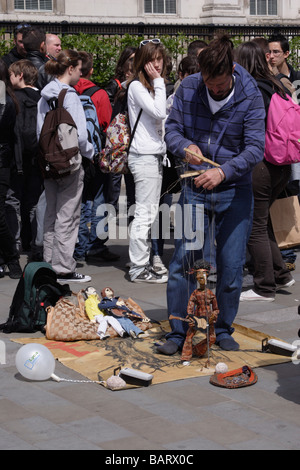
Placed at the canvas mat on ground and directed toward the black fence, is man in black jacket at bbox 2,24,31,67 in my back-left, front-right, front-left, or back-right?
front-left

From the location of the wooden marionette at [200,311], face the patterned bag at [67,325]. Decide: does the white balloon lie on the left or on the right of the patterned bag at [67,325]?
left

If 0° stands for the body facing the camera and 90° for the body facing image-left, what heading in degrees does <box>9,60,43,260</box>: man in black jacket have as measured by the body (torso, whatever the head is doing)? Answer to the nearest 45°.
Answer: approximately 135°

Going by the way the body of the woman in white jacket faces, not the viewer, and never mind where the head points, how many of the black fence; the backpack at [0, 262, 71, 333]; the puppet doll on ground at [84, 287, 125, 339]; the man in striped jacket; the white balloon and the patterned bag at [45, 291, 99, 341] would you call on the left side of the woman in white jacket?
1

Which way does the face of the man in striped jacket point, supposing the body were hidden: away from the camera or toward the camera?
toward the camera

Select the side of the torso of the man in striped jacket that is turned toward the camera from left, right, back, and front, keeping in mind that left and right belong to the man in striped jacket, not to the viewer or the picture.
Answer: front
